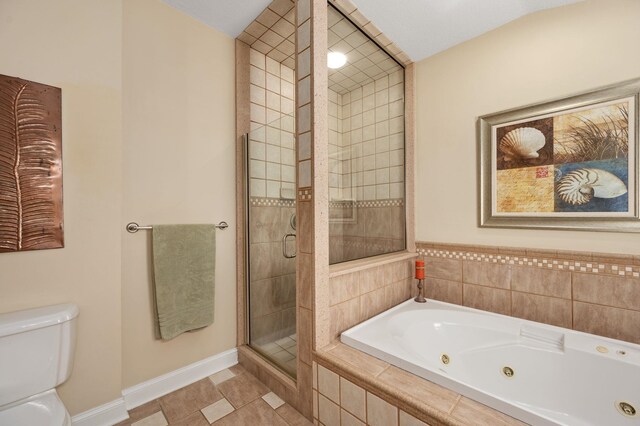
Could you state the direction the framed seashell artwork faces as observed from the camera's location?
facing the viewer and to the left of the viewer

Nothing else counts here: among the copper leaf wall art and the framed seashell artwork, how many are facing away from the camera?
0

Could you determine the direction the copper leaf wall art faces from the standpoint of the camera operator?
facing the viewer and to the right of the viewer

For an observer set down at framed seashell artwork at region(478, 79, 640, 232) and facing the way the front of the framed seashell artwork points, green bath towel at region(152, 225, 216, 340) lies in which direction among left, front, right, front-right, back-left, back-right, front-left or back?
front

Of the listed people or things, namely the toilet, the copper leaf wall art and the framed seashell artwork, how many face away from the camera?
0

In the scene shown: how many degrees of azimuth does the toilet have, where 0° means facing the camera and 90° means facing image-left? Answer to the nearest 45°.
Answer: approximately 315°

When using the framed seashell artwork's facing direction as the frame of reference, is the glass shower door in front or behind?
in front

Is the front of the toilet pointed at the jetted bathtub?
no

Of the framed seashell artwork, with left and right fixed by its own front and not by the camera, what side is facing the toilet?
front

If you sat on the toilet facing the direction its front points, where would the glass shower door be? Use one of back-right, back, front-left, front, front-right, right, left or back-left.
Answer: front-left
